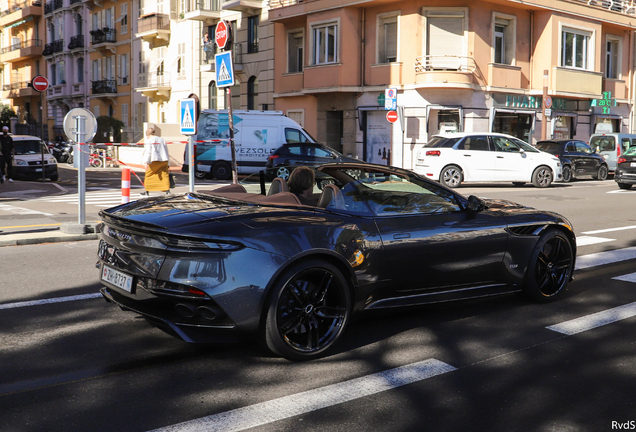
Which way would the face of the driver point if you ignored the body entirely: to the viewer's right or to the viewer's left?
to the viewer's right

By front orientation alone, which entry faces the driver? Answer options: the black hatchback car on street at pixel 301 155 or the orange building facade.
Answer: the orange building facade

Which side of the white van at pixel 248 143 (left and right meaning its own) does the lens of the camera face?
right

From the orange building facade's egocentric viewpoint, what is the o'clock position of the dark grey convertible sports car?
The dark grey convertible sports car is roughly at 12 o'clock from the orange building facade.

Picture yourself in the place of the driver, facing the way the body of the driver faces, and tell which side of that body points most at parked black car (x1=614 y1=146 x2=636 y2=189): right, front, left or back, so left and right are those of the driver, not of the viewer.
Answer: front

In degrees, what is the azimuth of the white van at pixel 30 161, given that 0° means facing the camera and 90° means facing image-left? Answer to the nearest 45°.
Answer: approximately 315°

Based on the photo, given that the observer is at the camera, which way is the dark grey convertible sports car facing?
facing away from the viewer and to the right of the viewer

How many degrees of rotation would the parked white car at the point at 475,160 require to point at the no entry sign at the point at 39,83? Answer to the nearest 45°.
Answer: approximately 180°

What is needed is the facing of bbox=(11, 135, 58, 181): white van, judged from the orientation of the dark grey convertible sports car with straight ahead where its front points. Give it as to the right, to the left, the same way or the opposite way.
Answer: to the right

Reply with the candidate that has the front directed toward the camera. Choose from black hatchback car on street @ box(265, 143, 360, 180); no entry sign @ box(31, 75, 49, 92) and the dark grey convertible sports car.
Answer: the no entry sign

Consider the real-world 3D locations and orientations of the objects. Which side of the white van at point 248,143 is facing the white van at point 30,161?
back
